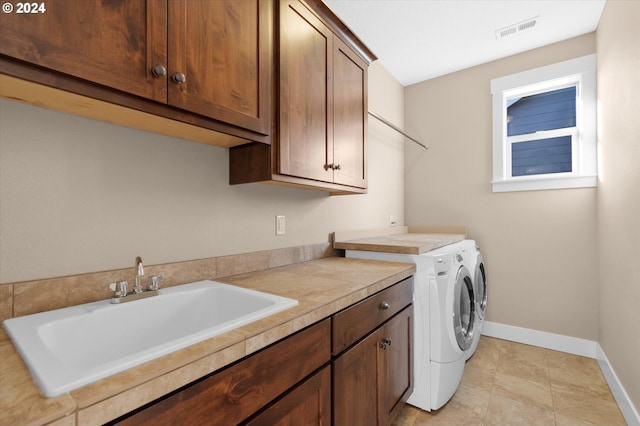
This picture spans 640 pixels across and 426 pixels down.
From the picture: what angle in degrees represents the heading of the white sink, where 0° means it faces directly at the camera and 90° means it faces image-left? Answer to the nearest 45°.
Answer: approximately 315°

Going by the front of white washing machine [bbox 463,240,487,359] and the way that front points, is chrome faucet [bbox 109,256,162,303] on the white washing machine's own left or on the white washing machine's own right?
on the white washing machine's own right

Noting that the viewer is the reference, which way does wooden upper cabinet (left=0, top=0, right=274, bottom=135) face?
facing the viewer and to the right of the viewer

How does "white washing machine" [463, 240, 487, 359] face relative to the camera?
to the viewer's right

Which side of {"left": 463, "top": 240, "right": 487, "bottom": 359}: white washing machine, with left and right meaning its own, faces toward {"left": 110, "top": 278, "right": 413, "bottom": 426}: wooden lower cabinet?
right

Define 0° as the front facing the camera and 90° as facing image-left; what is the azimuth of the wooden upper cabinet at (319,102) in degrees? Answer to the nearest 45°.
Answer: approximately 315°

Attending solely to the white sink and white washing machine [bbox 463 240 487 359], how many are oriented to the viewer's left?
0

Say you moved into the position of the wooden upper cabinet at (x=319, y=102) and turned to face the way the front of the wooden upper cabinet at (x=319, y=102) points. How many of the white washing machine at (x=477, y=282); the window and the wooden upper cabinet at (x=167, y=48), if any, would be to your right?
1
